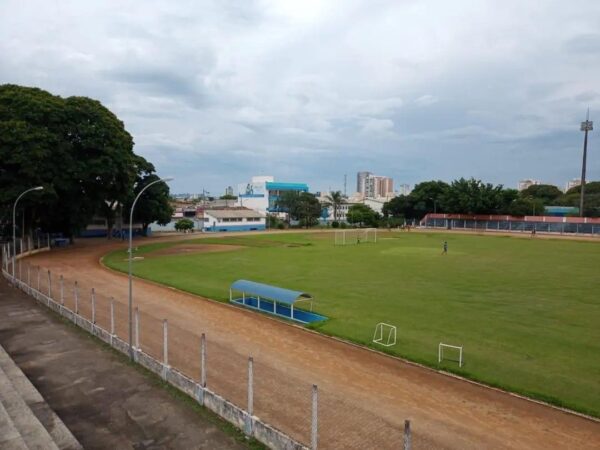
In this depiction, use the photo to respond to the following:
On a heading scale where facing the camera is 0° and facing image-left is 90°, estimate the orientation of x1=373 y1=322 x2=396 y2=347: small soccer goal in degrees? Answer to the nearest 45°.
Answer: approximately 225°

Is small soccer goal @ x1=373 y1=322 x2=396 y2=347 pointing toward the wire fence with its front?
no

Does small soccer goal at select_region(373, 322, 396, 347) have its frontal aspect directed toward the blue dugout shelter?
no

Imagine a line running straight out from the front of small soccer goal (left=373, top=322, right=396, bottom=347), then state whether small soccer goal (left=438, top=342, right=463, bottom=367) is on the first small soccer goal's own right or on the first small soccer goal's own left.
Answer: on the first small soccer goal's own right
